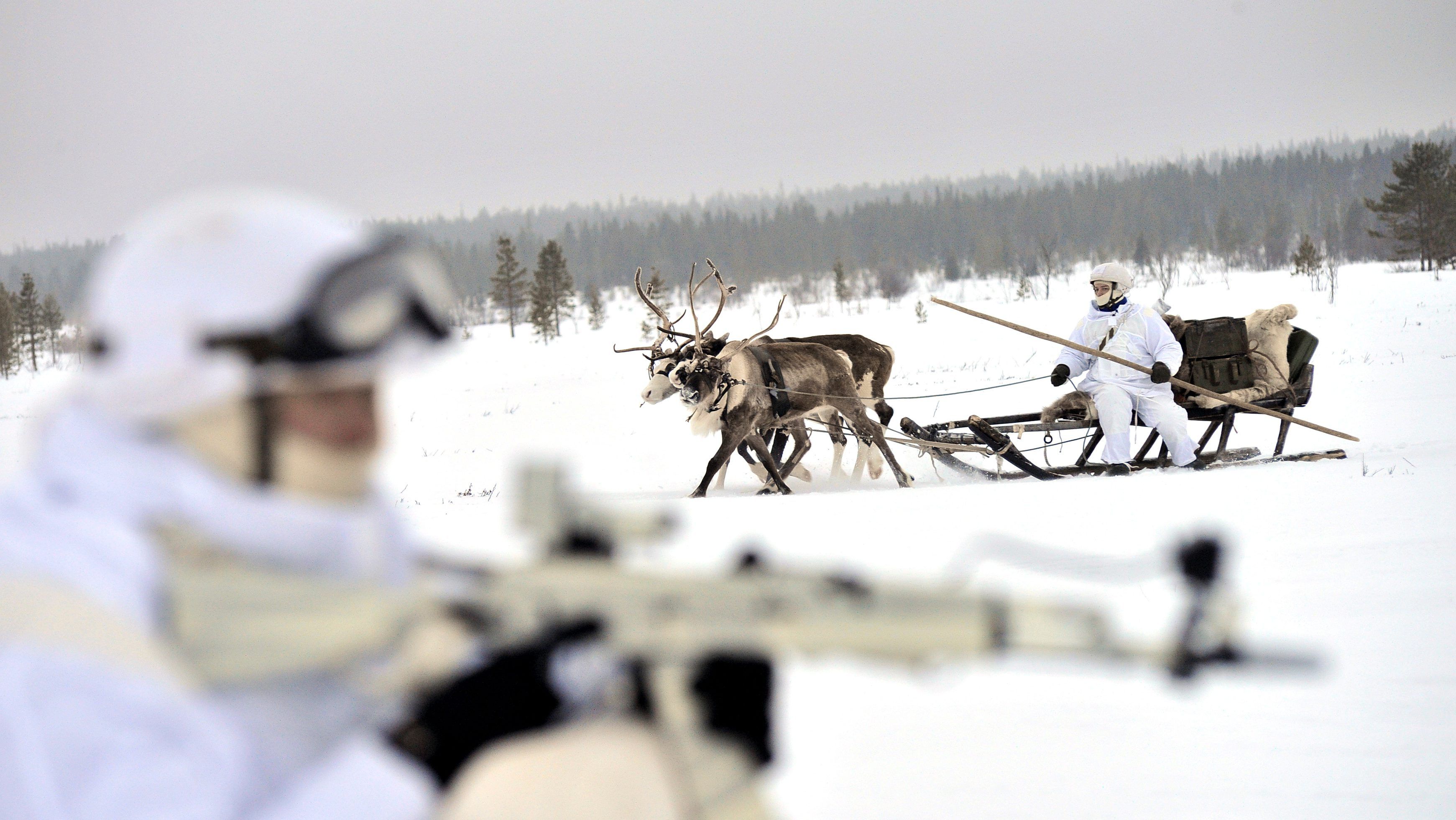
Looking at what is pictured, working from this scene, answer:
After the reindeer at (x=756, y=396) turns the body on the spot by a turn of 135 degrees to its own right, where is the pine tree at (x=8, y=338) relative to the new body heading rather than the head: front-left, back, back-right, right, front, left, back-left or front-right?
left

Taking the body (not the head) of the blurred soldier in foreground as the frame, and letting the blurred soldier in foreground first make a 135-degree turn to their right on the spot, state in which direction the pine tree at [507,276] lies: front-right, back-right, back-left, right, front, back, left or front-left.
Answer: back-right

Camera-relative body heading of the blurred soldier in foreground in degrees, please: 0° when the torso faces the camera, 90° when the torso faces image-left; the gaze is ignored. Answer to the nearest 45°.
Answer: approximately 270°

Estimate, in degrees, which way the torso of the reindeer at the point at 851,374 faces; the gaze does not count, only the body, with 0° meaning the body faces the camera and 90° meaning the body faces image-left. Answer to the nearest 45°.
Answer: approximately 90°

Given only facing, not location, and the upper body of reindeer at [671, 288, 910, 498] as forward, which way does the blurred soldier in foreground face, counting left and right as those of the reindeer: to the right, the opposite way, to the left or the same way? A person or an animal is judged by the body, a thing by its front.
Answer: the opposite way

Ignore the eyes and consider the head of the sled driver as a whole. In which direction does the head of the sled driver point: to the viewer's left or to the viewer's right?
to the viewer's left

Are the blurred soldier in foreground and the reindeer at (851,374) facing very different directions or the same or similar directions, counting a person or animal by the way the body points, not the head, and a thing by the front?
very different directions

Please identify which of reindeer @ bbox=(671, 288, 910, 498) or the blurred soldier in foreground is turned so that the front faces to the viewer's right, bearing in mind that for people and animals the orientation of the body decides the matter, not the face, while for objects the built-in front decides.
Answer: the blurred soldier in foreground

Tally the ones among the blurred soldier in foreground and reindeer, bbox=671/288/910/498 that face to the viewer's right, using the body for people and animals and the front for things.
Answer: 1

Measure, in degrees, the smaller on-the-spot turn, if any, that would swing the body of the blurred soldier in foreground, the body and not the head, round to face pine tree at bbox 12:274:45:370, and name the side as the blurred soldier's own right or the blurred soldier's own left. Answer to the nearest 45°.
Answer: approximately 90° to the blurred soldier's own left

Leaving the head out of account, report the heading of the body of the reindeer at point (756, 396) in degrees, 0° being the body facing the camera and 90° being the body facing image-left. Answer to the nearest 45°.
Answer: approximately 90°

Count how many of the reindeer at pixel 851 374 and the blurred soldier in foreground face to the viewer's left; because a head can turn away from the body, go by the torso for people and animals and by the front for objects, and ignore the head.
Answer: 1

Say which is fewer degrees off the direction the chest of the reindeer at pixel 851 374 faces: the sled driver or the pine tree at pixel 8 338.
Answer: the pine tree

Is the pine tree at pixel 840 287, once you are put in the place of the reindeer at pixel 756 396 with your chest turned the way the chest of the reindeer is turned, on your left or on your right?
on your right
